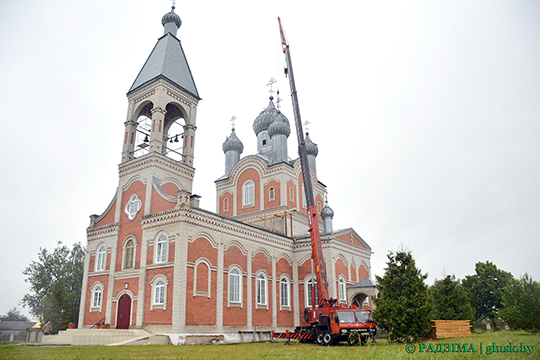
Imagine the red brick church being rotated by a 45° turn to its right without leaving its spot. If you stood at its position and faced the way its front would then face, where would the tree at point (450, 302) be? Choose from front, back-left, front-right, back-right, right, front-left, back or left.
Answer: back

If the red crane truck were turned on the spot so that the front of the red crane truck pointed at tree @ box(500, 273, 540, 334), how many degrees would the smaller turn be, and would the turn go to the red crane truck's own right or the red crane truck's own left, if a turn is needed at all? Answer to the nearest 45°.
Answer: approximately 45° to the red crane truck's own left

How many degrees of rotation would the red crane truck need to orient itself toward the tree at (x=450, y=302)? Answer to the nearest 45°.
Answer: approximately 90° to its left

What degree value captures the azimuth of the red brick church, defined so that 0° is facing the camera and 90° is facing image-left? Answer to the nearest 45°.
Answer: approximately 45°

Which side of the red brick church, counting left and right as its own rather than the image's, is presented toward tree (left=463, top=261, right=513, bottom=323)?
back

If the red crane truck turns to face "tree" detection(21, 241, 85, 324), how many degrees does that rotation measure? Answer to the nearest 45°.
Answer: approximately 180°

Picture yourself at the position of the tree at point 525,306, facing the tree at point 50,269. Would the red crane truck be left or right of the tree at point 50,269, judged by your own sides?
left

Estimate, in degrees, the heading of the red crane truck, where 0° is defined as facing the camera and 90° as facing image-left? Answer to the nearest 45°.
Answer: approximately 315°
